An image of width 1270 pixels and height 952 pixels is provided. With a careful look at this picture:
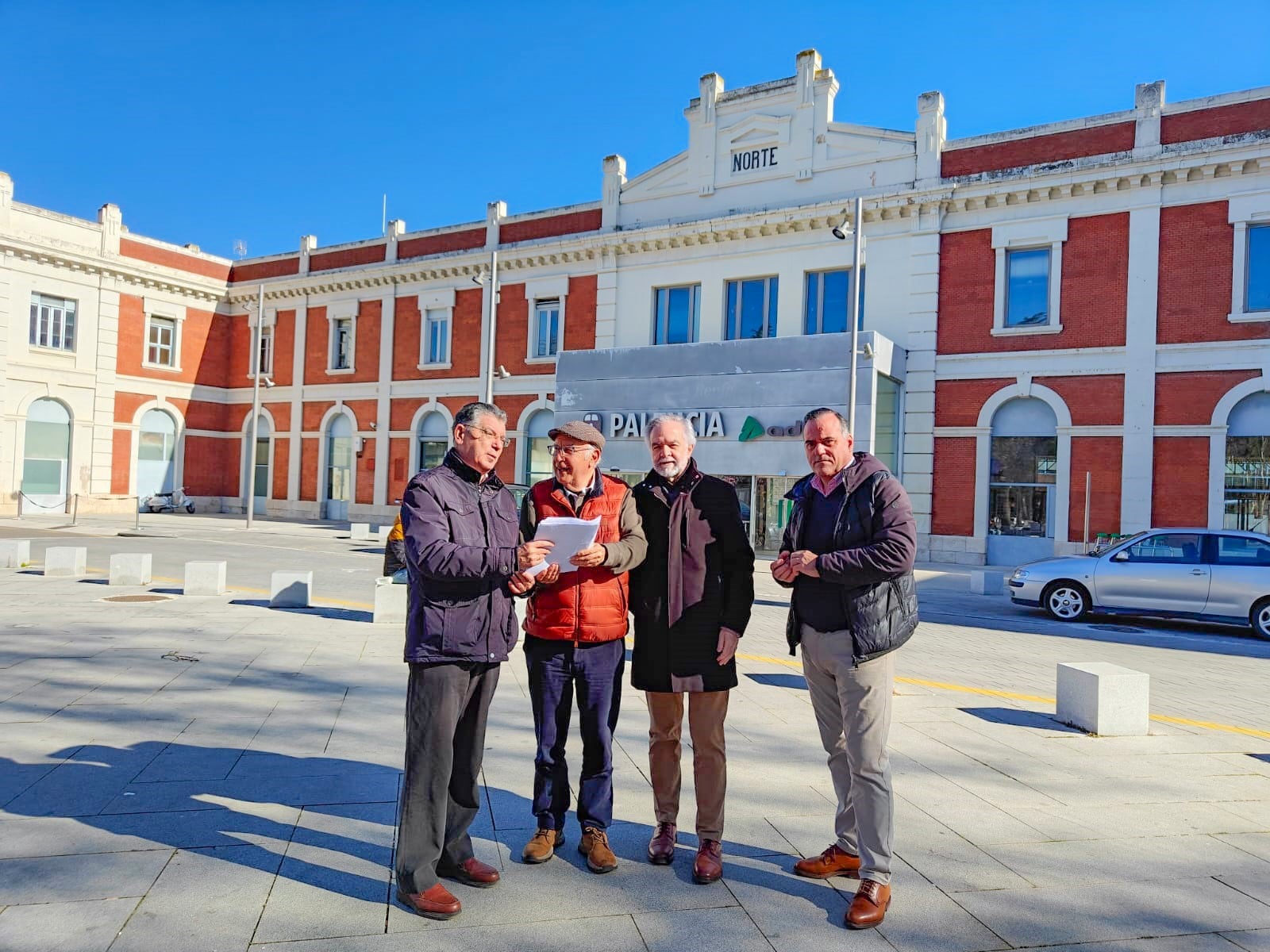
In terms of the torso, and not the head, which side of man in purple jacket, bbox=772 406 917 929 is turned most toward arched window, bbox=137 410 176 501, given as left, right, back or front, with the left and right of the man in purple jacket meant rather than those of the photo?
right

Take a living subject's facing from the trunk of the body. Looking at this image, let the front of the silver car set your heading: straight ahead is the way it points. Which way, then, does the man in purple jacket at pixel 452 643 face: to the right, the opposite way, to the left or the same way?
the opposite way

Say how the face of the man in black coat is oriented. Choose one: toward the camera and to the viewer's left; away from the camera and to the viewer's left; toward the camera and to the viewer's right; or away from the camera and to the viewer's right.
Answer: toward the camera and to the viewer's left

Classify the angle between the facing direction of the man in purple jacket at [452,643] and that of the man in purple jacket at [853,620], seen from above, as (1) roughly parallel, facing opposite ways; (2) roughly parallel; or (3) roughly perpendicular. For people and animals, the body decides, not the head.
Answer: roughly perpendicular

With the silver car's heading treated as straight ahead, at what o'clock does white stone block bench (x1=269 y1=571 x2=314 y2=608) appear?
The white stone block bench is roughly at 11 o'clock from the silver car.

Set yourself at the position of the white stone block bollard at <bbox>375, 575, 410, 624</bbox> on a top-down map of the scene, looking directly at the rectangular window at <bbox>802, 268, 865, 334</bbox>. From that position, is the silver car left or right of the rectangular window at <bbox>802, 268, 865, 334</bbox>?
right

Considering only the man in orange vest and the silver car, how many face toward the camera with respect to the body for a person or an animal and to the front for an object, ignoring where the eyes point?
1

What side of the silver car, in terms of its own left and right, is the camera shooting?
left

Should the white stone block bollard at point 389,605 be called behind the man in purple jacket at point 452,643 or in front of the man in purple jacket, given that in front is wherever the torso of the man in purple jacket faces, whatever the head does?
behind

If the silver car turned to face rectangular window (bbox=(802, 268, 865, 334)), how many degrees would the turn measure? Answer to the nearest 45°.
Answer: approximately 45° to its right

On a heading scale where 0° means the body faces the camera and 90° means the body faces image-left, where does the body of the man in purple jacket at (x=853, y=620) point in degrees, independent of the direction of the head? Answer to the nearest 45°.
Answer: approximately 45°

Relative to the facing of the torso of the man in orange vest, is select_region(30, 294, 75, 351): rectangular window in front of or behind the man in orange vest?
behind

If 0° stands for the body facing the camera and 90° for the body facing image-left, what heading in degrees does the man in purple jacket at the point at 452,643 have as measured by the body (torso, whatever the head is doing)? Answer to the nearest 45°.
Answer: approximately 315°
